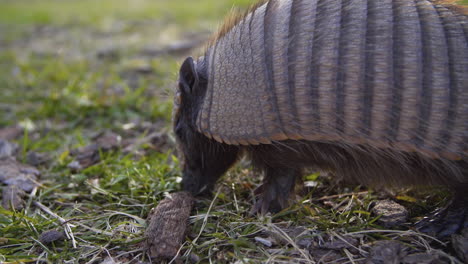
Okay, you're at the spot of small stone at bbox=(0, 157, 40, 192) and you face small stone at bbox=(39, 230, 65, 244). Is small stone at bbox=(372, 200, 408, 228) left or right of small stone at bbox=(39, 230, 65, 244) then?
left

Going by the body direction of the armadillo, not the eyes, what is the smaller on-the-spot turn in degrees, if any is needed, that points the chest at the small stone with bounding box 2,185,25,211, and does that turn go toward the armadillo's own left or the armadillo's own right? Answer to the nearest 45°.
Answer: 0° — it already faces it

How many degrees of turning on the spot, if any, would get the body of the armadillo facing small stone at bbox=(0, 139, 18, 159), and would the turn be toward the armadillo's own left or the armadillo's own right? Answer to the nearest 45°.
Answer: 0° — it already faces it

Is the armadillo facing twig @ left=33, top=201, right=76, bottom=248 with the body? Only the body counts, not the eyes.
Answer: yes

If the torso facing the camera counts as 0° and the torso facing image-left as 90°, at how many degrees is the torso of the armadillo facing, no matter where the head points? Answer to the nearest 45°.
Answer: approximately 90°
